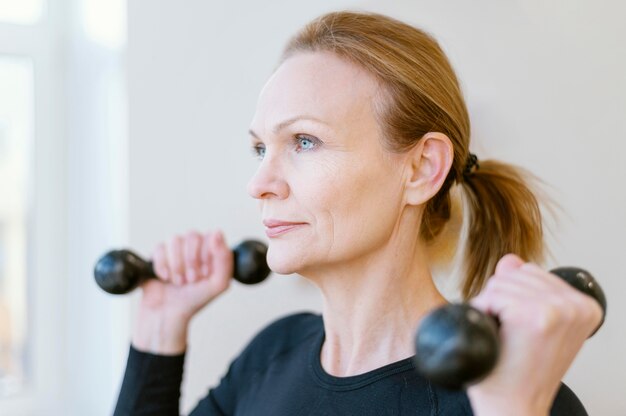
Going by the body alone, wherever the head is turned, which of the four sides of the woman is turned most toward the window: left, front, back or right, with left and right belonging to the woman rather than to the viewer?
right

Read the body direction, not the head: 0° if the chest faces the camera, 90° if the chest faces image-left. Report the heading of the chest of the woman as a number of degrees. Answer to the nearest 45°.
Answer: approximately 45°
